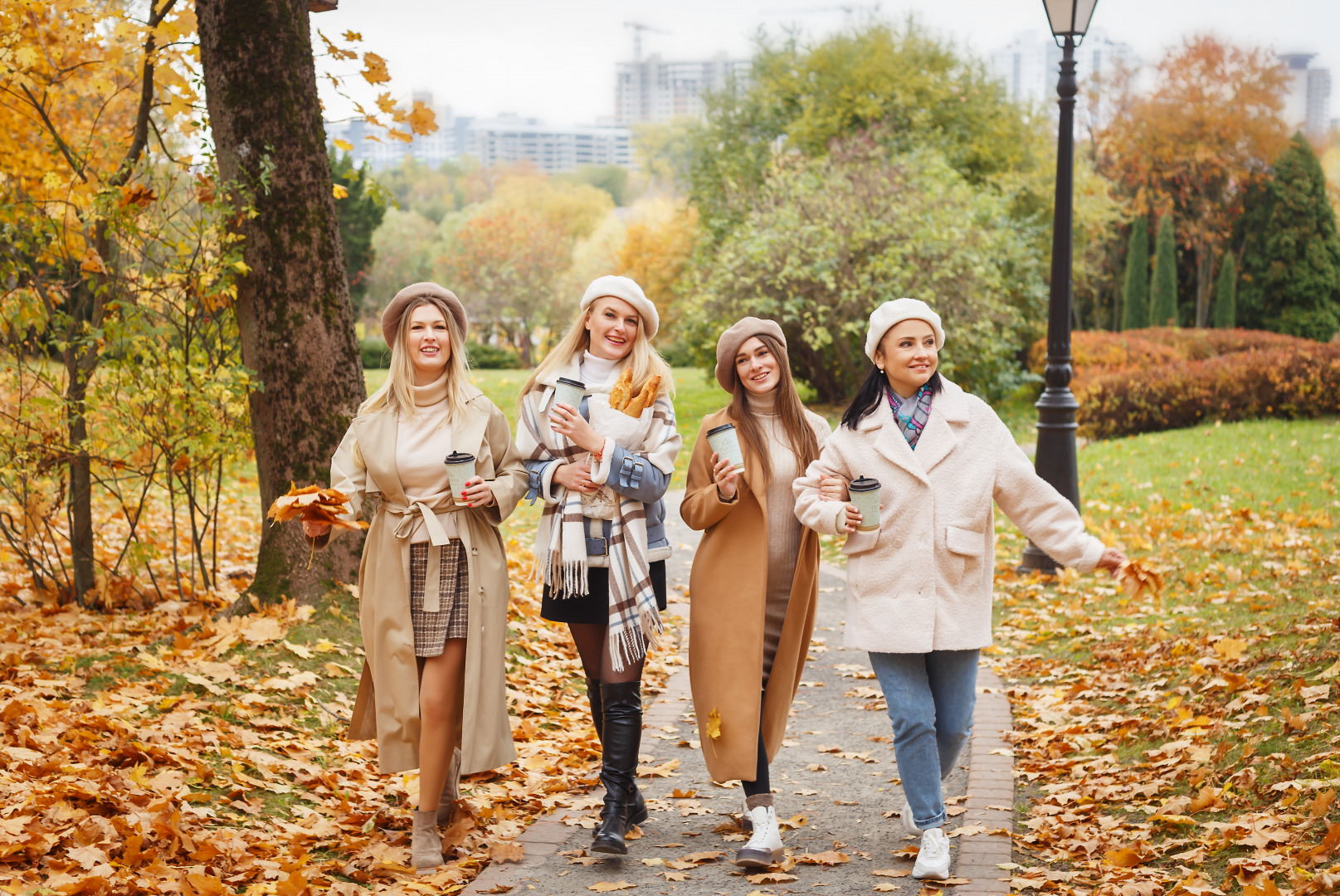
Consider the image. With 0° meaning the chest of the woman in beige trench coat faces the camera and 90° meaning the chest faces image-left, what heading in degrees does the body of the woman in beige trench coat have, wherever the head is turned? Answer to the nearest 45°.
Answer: approximately 0°

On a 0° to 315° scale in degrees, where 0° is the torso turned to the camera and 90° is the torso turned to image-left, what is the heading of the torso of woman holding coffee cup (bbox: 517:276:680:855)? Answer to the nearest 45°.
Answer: approximately 0°

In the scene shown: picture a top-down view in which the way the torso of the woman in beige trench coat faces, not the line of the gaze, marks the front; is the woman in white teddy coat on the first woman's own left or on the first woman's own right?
on the first woman's own left

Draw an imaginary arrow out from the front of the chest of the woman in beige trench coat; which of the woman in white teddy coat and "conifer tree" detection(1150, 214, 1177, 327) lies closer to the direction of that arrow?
the woman in white teddy coat

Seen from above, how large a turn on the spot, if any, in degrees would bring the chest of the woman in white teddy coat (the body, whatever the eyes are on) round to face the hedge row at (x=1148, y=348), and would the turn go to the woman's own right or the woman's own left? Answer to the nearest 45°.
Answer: approximately 180°
